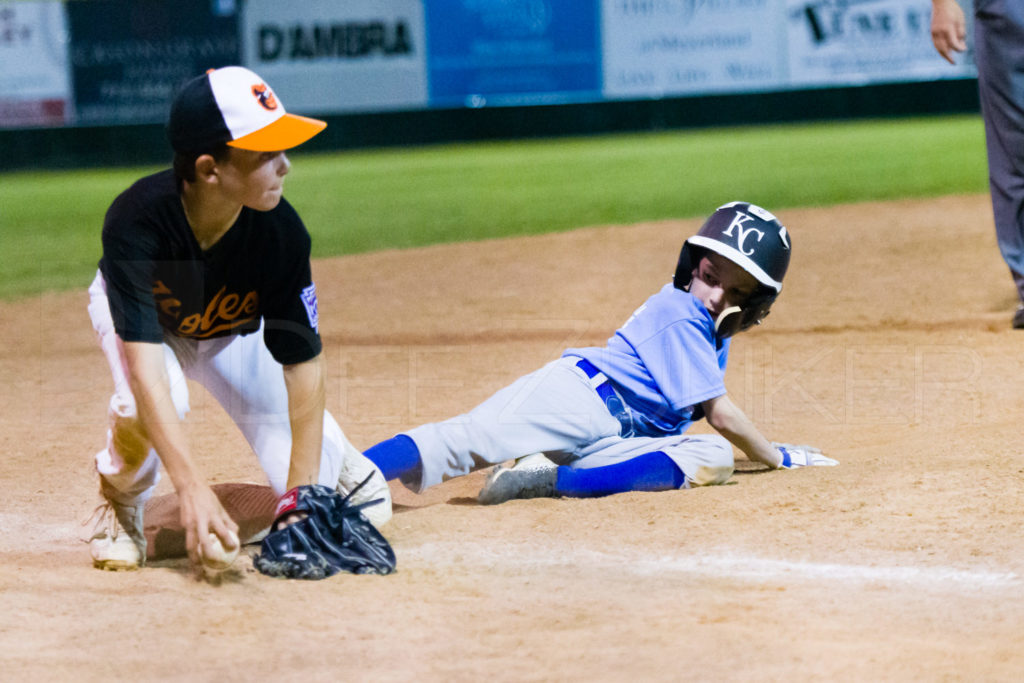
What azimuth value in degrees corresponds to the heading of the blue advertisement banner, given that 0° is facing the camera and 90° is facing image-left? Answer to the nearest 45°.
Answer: approximately 0°

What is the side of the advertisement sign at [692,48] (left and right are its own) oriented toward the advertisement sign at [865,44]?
left

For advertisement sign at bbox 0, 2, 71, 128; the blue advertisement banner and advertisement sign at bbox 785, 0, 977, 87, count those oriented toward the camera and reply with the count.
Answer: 3

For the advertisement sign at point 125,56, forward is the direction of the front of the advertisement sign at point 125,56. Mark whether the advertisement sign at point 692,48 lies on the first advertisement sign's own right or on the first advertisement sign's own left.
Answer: on the first advertisement sign's own left

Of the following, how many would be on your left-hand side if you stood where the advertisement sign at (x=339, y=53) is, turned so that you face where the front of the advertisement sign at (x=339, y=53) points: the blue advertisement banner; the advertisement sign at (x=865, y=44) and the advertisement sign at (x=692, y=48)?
3

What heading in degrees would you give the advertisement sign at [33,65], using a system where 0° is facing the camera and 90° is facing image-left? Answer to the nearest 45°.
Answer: approximately 0°

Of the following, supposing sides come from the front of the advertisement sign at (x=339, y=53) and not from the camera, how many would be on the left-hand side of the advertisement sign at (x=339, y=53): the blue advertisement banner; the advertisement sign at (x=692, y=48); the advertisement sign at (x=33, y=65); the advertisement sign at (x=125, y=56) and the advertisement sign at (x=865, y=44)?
3

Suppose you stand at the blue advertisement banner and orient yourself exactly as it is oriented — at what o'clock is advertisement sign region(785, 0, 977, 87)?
The advertisement sign is roughly at 9 o'clock from the blue advertisement banner.

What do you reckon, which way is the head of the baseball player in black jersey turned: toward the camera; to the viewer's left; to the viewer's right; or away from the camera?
to the viewer's right
